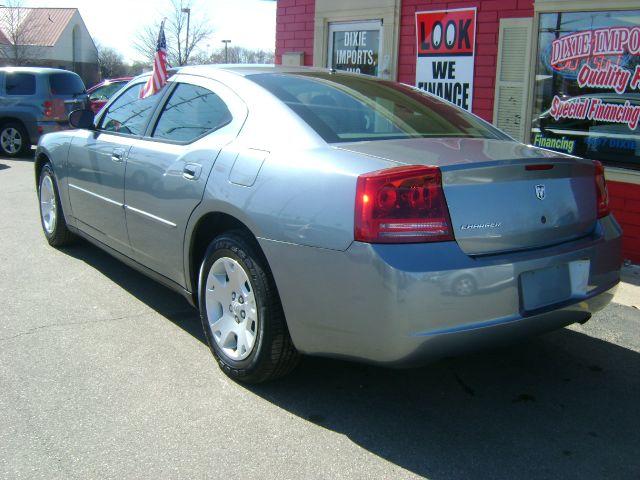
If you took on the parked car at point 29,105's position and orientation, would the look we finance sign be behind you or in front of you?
behind

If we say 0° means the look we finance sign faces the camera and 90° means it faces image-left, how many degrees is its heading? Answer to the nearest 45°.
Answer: approximately 45°

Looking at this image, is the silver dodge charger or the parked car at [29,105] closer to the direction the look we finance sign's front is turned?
the silver dodge charger

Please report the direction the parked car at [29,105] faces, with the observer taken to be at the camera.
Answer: facing away from the viewer and to the left of the viewer

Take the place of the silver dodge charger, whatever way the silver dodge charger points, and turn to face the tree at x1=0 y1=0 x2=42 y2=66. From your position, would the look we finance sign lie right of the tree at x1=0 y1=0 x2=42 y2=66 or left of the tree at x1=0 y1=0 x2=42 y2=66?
right

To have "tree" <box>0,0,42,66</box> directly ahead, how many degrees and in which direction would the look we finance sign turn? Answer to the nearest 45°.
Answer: approximately 90° to its right

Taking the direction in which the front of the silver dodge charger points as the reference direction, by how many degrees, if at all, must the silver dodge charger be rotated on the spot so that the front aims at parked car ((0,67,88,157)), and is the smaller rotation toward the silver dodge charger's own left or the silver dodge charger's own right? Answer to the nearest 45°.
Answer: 0° — it already faces it

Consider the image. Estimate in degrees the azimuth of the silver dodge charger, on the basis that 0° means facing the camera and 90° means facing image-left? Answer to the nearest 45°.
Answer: approximately 135°
